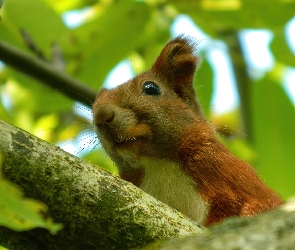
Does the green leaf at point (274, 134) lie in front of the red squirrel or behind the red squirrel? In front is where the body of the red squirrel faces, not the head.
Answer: behind

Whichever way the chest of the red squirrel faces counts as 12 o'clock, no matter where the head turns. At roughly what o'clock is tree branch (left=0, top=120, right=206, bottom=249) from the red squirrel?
The tree branch is roughly at 11 o'clock from the red squirrel.

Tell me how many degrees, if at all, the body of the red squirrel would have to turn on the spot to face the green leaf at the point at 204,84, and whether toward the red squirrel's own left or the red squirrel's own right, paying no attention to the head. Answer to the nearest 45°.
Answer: approximately 135° to the red squirrel's own right

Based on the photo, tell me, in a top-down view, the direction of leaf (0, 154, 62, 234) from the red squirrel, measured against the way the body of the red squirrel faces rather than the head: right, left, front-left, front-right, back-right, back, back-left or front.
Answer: front-left

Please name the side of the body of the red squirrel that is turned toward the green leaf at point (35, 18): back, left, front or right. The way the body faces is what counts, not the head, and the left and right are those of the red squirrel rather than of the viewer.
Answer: right

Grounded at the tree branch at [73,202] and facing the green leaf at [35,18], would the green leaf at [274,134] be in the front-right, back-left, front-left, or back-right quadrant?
front-right

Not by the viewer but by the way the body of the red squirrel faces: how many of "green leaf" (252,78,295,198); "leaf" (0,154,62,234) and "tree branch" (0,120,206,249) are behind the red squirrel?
1

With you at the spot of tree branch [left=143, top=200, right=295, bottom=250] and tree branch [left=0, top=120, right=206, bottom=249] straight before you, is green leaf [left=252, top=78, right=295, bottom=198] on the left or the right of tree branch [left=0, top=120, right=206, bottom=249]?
right

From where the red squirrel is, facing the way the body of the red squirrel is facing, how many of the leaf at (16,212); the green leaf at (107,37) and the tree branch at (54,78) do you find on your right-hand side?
2

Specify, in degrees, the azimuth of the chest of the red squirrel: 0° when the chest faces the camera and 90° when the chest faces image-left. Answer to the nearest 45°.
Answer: approximately 45°

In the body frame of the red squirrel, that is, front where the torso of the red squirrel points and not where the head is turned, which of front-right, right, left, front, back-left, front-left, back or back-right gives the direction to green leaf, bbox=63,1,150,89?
right

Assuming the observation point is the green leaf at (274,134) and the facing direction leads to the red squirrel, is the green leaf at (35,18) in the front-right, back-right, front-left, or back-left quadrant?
front-right

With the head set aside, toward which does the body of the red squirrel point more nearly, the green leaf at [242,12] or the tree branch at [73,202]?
the tree branch

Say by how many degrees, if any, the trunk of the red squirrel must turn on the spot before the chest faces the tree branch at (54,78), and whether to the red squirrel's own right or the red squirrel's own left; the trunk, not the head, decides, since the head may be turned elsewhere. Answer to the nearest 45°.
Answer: approximately 90° to the red squirrel's own right
